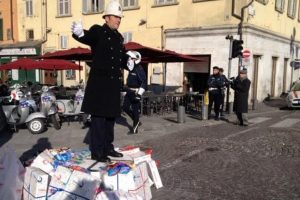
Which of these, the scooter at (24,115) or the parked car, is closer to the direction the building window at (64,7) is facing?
the scooter

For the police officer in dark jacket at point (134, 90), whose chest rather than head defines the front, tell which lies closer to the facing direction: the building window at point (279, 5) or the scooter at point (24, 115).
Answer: the scooter

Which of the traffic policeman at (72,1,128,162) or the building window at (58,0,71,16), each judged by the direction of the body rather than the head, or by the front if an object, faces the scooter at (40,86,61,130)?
the building window

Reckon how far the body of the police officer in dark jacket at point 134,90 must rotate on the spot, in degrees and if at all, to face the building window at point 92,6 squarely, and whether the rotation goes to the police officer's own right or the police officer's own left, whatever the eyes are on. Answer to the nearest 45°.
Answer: approximately 135° to the police officer's own right

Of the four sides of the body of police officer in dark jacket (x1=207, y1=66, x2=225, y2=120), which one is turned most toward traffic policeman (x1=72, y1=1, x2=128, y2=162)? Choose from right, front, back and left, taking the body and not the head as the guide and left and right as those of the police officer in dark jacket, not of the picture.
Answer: front

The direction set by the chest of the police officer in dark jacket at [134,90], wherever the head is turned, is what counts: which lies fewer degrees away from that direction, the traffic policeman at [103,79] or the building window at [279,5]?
the traffic policeman

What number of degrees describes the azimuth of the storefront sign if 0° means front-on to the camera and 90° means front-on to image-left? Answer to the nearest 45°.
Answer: approximately 0°
